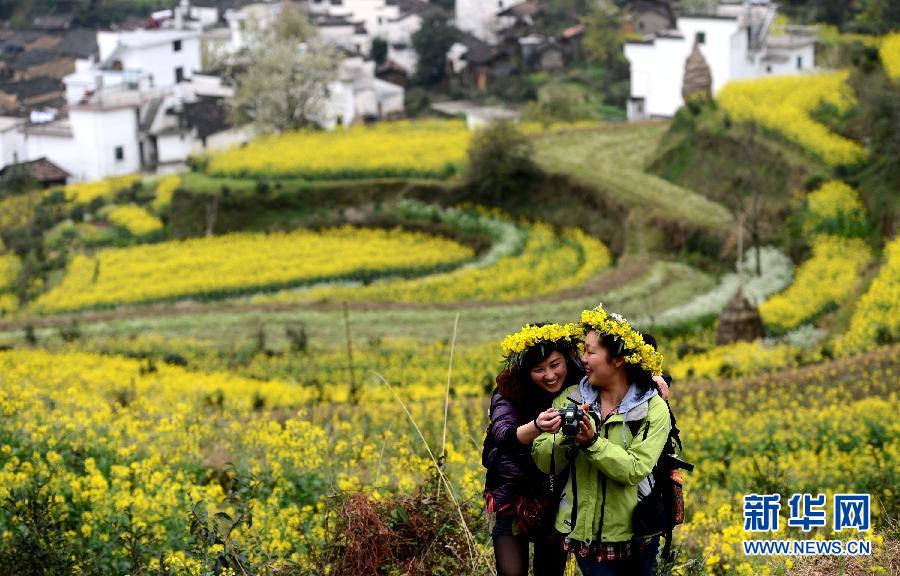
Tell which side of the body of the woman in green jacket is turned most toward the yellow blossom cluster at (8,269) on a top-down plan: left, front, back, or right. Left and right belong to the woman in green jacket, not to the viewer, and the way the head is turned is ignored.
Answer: right

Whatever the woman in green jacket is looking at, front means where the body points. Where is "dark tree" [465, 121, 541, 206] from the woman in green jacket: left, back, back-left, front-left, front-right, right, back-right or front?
back-right

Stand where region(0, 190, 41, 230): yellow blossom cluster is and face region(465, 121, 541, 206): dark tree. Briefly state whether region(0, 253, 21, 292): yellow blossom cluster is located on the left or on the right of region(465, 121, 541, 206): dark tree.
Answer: right

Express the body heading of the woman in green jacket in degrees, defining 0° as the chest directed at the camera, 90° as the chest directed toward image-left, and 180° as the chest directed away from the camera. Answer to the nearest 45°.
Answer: approximately 45°

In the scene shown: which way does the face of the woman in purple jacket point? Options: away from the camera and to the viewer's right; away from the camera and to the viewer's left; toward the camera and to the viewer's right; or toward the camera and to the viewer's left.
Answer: toward the camera and to the viewer's right

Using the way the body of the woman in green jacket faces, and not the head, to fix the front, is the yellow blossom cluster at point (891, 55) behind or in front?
behind

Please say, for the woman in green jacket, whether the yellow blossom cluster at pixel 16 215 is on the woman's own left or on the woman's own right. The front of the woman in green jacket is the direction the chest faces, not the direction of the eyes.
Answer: on the woman's own right

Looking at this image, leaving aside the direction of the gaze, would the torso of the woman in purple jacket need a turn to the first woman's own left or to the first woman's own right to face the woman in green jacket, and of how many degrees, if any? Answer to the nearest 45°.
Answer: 0° — they already face them

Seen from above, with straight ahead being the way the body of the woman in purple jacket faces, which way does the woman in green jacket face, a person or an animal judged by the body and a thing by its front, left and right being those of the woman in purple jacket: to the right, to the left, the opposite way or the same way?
to the right

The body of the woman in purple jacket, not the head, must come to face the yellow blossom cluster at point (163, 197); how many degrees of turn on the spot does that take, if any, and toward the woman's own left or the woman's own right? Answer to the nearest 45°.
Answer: approximately 135° to the woman's own left

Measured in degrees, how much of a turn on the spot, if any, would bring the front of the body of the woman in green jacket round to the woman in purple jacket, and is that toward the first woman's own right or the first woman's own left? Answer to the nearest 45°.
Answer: approximately 90° to the first woman's own right

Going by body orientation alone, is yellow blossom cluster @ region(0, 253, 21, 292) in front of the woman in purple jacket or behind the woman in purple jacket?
behind

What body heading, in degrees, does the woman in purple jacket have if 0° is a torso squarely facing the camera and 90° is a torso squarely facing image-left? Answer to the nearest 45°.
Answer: approximately 315°
